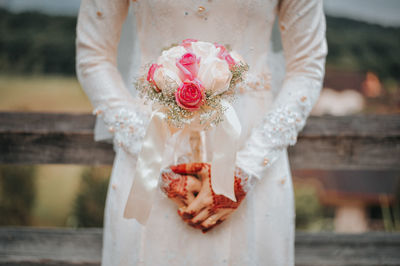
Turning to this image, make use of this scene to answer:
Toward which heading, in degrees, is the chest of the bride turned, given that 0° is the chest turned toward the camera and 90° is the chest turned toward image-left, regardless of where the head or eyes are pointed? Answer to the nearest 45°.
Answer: approximately 0°
